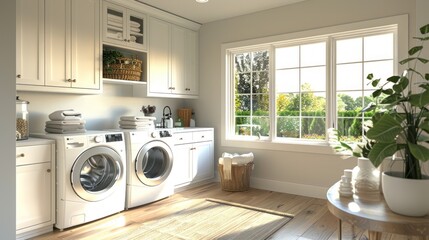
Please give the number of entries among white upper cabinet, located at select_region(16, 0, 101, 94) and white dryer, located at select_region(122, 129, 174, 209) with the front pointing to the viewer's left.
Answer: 0

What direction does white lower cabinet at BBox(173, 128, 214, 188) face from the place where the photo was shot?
facing the viewer and to the right of the viewer

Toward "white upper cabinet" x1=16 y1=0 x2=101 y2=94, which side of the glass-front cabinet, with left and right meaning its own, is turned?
right

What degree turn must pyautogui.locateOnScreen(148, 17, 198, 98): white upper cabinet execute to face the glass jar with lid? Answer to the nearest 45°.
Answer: approximately 90° to its right

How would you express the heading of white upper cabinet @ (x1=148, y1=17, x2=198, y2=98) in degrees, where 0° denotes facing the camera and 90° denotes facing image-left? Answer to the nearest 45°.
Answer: approximately 315°

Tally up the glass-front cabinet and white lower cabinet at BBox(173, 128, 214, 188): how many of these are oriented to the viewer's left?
0

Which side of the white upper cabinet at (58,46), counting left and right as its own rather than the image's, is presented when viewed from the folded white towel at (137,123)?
left

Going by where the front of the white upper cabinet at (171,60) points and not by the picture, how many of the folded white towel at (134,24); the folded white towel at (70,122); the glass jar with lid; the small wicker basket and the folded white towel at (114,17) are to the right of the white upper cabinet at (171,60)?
5

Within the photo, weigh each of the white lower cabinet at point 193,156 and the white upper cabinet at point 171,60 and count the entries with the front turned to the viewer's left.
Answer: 0
